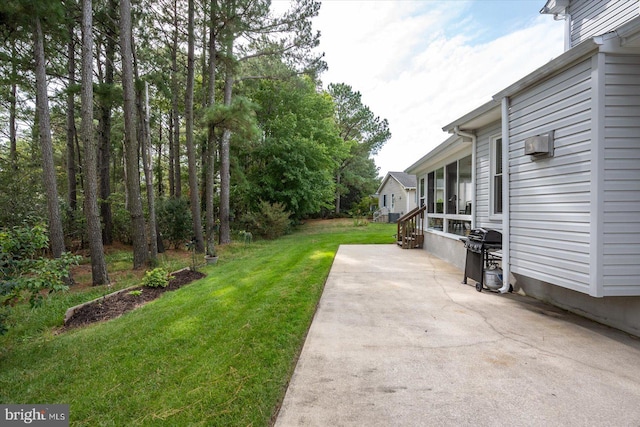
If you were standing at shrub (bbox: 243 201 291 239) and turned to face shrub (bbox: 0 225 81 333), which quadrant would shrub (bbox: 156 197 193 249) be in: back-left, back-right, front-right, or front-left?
front-right

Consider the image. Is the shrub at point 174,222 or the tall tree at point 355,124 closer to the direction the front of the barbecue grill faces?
the shrub

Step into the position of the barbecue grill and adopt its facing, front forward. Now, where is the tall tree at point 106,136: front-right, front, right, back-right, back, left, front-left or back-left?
front-right

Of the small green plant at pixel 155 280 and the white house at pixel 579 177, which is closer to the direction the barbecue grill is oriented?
the small green plant

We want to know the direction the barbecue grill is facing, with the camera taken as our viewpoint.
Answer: facing the viewer and to the left of the viewer

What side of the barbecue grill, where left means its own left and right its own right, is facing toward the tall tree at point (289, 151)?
right

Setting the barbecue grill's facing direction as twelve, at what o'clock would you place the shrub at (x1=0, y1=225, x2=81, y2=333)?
The shrub is roughly at 12 o'clock from the barbecue grill.

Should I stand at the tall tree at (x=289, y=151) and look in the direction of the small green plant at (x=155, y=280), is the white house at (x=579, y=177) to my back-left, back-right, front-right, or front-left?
front-left

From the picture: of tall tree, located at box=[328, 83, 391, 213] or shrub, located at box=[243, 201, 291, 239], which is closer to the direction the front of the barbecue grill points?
the shrub

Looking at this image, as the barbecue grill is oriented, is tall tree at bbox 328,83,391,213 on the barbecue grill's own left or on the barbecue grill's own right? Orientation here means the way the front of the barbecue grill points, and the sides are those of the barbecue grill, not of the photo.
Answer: on the barbecue grill's own right

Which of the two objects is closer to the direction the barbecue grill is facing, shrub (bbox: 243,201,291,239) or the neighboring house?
the shrub
